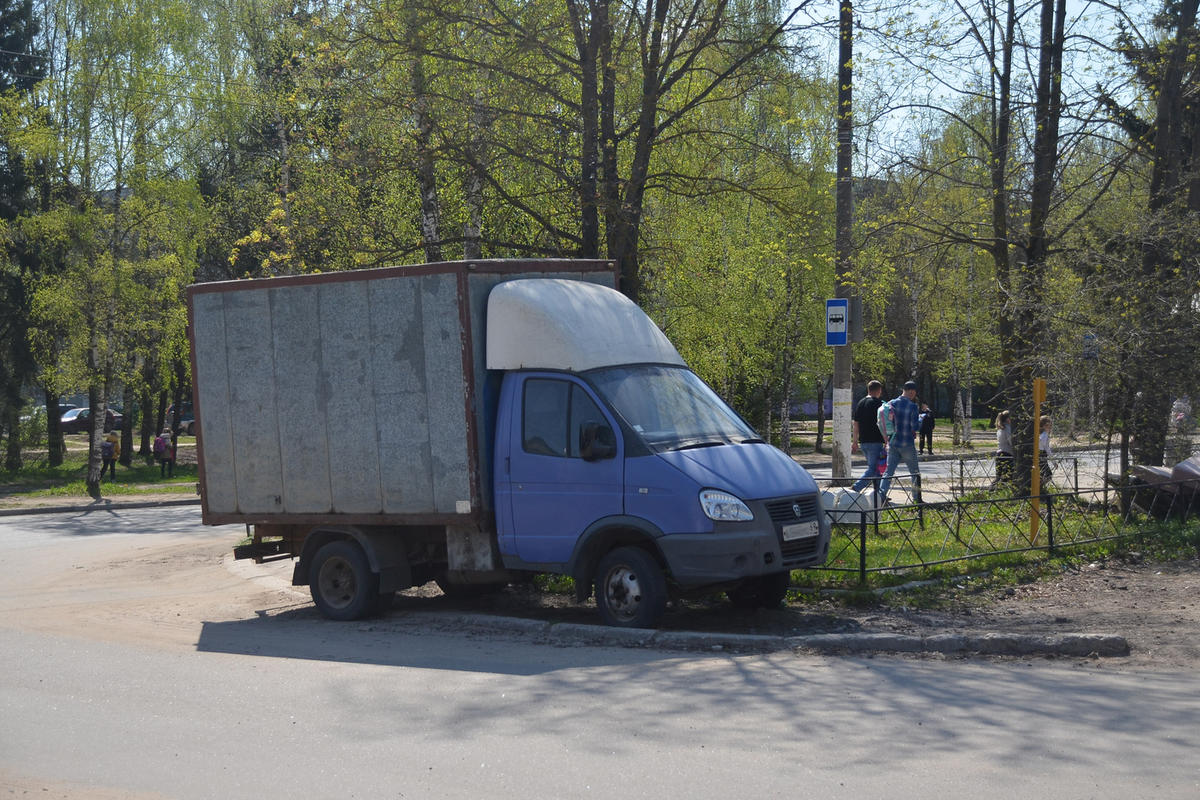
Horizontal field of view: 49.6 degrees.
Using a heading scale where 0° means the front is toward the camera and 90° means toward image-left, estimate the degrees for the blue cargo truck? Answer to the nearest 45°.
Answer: approximately 315°

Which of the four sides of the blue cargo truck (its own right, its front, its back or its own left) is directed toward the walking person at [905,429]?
left

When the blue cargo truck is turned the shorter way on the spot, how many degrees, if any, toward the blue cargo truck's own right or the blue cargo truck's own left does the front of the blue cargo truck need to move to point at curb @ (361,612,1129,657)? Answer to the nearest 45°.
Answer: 0° — it already faces it

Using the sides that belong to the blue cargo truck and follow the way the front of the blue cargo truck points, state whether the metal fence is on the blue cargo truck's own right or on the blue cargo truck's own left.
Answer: on the blue cargo truck's own left

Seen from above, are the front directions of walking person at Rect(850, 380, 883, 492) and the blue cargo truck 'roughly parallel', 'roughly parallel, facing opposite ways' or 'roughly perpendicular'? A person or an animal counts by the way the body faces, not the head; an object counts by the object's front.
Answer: roughly perpendicular

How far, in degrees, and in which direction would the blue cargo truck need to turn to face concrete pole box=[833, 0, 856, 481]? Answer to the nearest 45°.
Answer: approximately 90° to its left

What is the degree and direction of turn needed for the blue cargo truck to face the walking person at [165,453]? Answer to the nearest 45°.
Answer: approximately 135° to its left
